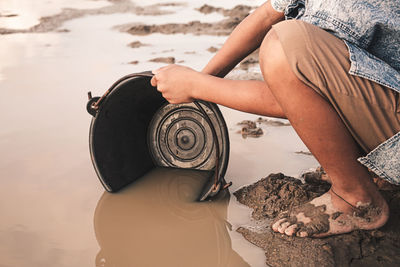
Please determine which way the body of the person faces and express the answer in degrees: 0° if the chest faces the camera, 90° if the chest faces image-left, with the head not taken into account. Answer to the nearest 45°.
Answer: approximately 90°

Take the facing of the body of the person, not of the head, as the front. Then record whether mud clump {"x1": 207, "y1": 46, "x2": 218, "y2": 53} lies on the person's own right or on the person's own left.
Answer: on the person's own right

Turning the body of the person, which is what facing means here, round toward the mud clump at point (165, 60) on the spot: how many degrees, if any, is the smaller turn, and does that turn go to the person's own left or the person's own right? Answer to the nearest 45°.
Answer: approximately 45° to the person's own right

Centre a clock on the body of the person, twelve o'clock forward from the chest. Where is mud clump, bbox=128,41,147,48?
The mud clump is roughly at 2 o'clock from the person.
